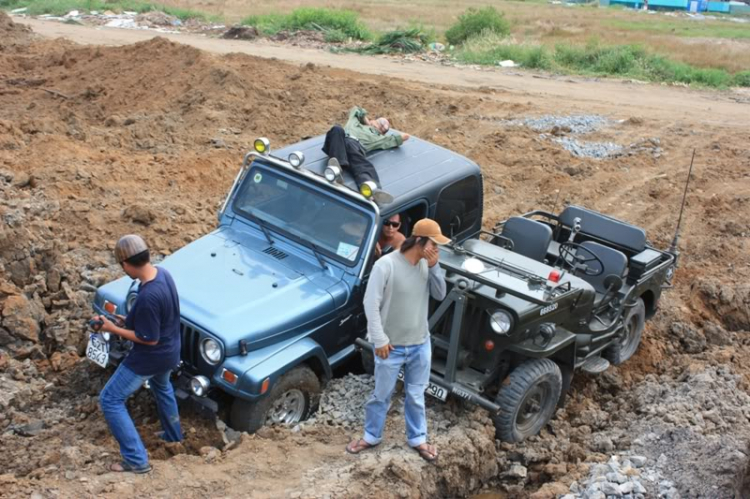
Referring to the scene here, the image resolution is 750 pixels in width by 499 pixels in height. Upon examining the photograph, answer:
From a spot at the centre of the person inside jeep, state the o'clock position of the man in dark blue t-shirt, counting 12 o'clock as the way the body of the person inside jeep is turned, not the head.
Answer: The man in dark blue t-shirt is roughly at 12 o'clock from the person inside jeep.

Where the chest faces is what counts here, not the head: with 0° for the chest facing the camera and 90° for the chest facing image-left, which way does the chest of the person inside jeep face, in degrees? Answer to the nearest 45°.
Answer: approximately 45°

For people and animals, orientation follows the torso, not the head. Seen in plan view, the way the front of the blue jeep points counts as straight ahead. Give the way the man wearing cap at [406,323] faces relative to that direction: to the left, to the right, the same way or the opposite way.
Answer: to the left

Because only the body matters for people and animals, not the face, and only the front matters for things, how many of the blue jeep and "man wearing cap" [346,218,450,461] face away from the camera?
0

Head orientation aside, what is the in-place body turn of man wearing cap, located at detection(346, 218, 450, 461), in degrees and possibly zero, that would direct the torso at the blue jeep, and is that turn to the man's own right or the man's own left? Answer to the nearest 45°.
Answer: approximately 180°

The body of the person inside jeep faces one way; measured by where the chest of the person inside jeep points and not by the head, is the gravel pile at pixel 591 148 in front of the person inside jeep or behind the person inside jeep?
behind

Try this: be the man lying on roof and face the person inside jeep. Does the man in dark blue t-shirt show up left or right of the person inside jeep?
right

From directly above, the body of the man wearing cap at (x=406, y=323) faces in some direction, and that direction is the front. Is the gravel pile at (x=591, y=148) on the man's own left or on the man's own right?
on the man's own left

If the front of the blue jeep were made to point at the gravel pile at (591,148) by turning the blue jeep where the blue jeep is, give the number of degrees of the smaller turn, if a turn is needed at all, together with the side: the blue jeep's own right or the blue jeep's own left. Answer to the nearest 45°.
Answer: approximately 180°

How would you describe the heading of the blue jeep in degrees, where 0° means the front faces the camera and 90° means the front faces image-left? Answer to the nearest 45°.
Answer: approximately 45°

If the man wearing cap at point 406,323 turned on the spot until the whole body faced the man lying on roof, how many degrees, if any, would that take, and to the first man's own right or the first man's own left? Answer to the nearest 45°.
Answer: approximately 135° to the first man's own left

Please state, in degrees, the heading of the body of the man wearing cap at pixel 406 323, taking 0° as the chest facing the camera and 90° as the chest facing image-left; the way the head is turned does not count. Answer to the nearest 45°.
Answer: approximately 315°

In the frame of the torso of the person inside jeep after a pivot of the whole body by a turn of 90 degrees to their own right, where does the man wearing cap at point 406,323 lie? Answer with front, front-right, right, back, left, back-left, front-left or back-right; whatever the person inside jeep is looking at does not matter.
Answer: back-left

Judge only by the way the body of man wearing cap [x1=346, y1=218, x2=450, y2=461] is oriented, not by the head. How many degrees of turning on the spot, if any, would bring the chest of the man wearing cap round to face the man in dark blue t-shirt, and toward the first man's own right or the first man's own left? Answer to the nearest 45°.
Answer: approximately 135° to the first man's own right
